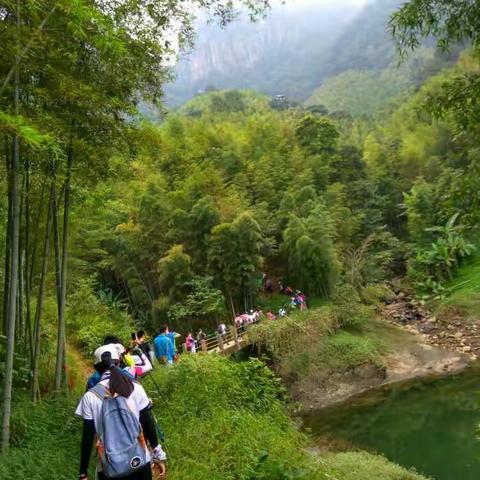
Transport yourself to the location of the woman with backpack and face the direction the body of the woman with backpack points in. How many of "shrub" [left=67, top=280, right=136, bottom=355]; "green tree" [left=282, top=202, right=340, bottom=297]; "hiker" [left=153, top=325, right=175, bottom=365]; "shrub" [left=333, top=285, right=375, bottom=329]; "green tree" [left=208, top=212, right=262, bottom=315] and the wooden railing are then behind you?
0

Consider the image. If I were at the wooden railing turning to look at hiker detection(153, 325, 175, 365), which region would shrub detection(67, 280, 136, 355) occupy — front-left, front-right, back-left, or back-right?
front-right

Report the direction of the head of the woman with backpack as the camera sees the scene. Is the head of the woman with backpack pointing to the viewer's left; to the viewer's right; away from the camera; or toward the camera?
away from the camera

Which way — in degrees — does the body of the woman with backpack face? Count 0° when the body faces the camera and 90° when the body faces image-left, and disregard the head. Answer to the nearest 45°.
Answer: approximately 180°

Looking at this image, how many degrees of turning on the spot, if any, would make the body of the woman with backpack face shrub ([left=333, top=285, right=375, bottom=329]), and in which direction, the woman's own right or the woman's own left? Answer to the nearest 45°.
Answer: approximately 45° to the woman's own right

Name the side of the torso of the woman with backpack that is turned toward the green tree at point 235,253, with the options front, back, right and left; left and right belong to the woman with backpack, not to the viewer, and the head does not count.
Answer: front

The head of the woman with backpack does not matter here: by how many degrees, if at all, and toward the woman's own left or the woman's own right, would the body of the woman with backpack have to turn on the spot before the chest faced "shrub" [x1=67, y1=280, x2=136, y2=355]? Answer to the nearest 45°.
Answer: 0° — they already face it

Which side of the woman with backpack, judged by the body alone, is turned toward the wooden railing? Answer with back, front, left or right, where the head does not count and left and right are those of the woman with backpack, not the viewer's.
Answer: front

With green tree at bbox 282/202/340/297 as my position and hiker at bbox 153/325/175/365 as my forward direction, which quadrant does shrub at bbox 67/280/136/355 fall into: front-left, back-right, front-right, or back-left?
front-right

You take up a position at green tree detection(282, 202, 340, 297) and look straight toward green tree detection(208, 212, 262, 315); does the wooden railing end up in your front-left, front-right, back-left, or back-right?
front-left

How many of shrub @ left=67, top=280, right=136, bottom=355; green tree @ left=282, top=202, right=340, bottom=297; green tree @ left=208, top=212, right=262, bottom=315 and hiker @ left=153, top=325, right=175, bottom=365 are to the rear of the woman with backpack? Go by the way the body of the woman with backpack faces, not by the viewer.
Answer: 0

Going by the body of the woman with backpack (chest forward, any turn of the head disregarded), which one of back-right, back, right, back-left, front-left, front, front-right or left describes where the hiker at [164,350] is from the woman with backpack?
front

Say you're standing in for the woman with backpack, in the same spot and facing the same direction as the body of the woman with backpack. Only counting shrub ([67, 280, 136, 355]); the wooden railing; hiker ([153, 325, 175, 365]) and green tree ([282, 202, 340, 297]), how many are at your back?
0

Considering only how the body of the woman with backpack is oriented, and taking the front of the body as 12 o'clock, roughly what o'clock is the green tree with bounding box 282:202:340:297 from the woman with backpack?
The green tree is roughly at 1 o'clock from the woman with backpack.
